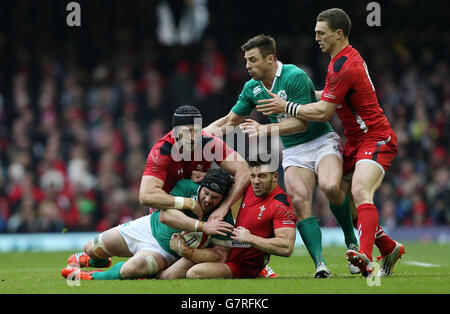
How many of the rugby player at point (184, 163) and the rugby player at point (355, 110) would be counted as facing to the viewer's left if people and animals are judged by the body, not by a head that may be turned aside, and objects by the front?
1

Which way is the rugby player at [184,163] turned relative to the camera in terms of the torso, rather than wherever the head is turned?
toward the camera

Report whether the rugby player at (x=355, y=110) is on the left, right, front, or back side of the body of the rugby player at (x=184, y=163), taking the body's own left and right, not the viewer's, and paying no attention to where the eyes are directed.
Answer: left

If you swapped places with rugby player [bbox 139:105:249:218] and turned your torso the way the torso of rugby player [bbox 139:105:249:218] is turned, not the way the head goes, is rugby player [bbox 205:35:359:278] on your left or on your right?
on your left

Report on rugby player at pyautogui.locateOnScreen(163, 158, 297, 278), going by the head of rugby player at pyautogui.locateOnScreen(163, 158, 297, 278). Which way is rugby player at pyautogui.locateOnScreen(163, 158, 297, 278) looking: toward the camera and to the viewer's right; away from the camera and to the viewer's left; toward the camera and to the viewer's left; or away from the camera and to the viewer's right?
toward the camera and to the viewer's left

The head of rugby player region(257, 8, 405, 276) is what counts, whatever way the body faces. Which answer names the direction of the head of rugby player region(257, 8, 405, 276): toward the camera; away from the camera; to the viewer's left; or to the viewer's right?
to the viewer's left

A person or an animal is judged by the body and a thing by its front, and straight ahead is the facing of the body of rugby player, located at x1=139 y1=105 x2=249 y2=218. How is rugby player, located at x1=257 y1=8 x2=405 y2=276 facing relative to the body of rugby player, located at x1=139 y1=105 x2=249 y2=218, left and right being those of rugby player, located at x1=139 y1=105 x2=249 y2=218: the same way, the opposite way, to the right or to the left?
to the right

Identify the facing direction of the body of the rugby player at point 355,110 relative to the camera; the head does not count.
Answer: to the viewer's left

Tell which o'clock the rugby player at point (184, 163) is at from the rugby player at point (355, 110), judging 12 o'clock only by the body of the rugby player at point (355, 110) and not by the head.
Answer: the rugby player at point (184, 163) is roughly at 12 o'clock from the rugby player at point (355, 110).

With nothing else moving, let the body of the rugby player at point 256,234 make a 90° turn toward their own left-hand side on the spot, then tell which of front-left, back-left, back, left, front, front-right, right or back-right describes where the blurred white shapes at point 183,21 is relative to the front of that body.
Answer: back-left

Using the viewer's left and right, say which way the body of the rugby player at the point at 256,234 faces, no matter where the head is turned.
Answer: facing the viewer and to the left of the viewer
